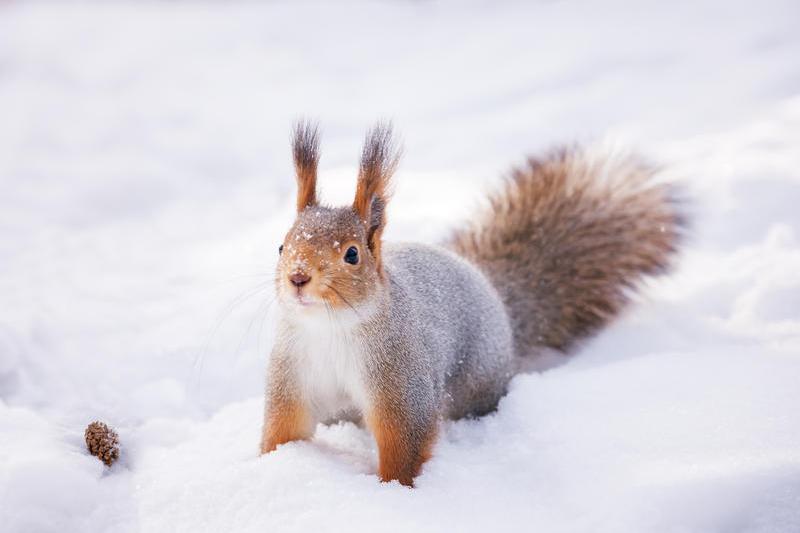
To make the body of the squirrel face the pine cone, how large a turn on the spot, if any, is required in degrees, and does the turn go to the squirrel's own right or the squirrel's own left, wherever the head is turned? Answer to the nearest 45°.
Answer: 0° — it already faces it

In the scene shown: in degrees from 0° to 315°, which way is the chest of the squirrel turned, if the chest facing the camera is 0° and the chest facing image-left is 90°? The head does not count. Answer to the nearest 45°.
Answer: approximately 45°
